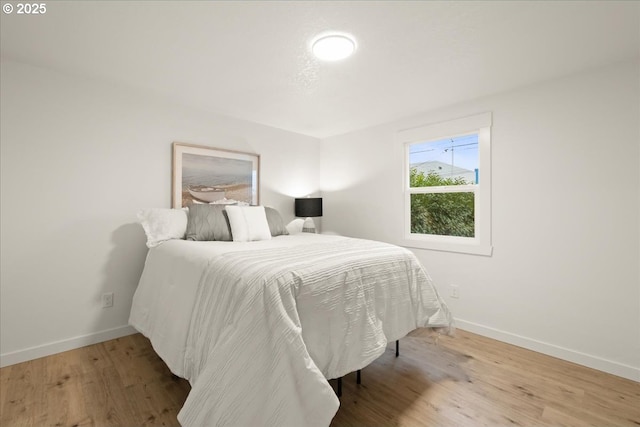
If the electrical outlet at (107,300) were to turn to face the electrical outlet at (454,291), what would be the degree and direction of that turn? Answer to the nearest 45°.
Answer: approximately 45° to its left

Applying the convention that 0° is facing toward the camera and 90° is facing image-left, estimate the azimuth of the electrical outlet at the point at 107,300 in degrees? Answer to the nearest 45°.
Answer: approximately 0°

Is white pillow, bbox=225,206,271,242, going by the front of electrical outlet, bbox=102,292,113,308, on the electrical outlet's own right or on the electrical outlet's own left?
on the electrical outlet's own left

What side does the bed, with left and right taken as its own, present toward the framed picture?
back

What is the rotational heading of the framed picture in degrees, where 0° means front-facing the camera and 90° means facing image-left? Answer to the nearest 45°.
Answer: approximately 315°
